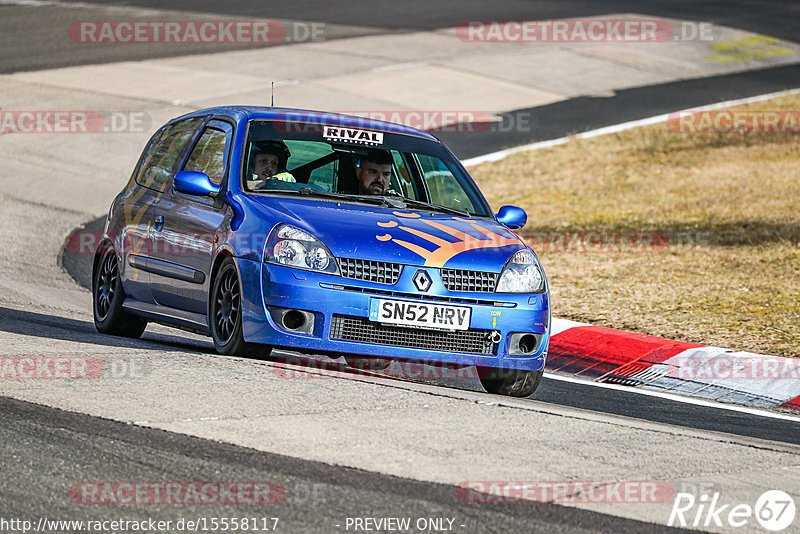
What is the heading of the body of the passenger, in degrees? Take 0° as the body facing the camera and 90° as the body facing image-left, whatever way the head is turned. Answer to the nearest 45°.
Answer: approximately 315°

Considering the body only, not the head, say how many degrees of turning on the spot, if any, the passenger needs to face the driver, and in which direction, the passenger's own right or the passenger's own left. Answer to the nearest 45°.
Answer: approximately 135° to the passenger's own right
